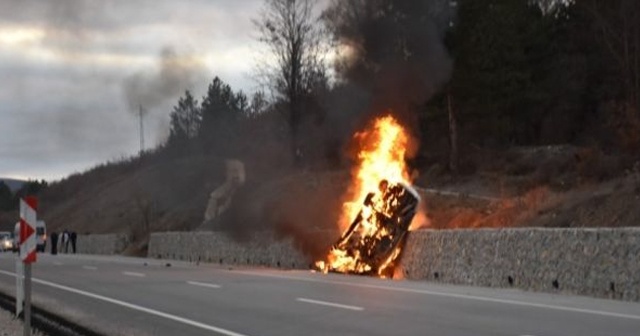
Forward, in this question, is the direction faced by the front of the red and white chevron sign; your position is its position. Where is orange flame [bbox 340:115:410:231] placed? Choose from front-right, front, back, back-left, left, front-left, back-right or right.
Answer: back-left

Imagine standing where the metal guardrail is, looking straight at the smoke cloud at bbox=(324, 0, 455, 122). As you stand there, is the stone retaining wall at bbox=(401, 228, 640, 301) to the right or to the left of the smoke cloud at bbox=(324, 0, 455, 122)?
right

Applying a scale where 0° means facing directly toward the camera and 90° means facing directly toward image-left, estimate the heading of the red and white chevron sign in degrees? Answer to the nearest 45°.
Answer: approximately 0°

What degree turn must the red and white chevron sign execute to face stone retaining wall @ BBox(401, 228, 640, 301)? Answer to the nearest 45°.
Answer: approximately 90° to its left

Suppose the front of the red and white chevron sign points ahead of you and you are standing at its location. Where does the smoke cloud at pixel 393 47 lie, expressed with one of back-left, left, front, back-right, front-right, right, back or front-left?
back-left

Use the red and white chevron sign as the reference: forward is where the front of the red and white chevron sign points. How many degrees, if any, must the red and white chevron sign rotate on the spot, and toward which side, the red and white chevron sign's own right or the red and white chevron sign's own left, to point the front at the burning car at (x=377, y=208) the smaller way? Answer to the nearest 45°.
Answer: approximately 135° to the red and white chevron sign's own left
